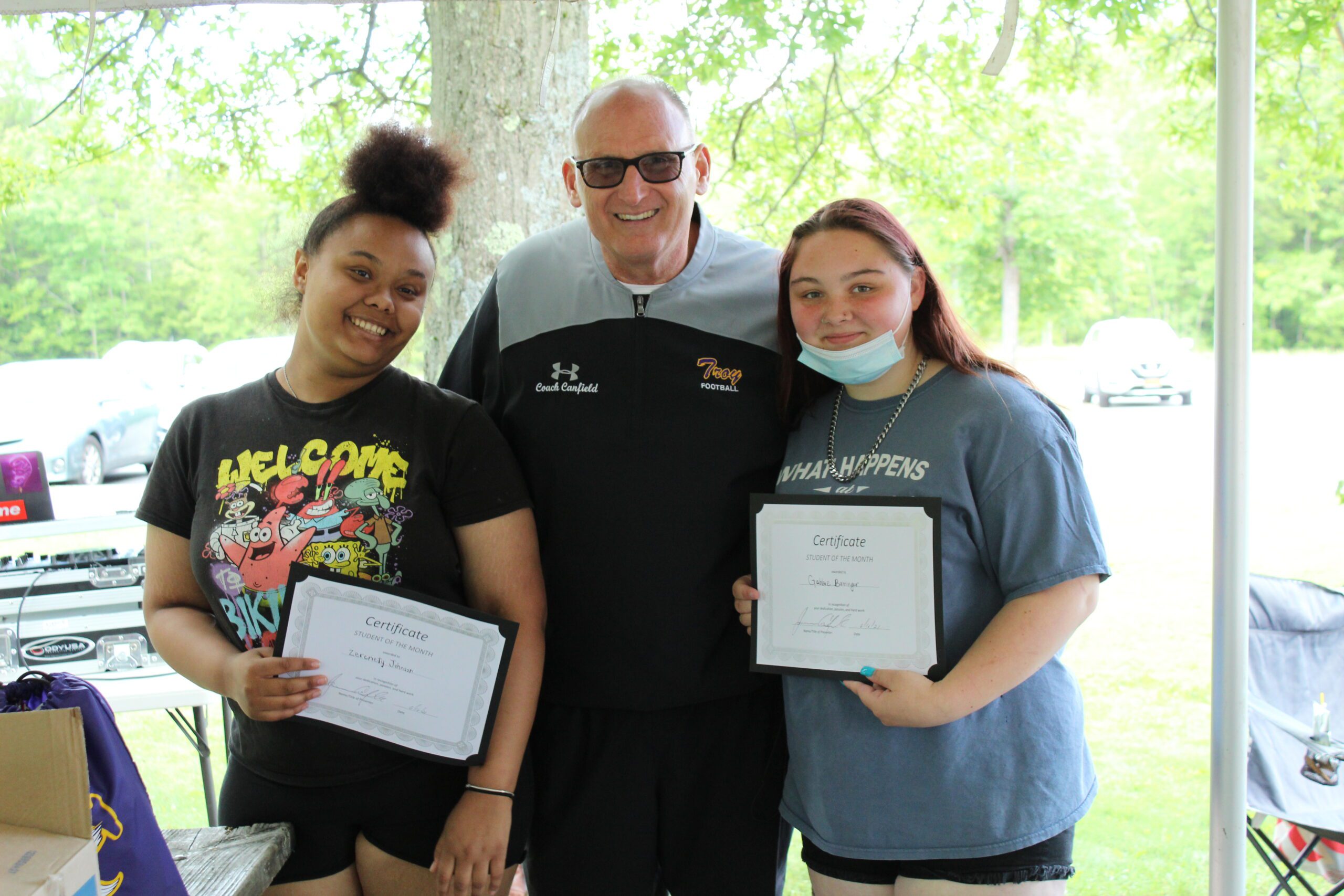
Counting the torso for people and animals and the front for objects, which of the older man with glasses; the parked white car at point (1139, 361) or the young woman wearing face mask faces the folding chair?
the parked white car

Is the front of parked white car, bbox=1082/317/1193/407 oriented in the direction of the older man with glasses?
yes

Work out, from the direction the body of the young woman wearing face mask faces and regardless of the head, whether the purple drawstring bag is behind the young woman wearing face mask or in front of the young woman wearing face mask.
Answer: in front

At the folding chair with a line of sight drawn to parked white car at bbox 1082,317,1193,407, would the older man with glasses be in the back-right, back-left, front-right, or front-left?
back-left

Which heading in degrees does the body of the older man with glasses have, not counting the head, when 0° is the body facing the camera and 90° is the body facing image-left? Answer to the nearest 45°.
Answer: approximately 0°

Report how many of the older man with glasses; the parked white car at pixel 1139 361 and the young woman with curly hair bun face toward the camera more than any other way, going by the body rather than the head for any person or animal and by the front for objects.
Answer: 3

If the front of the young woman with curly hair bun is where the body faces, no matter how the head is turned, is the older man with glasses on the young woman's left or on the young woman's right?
on the young woman's left

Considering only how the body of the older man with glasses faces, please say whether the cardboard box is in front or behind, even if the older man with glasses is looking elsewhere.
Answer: in front

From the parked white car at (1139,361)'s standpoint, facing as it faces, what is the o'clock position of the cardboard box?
The cardboard box is roughly at 12 o'clock from the parked white car.

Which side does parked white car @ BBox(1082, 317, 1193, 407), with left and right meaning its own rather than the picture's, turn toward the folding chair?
front
